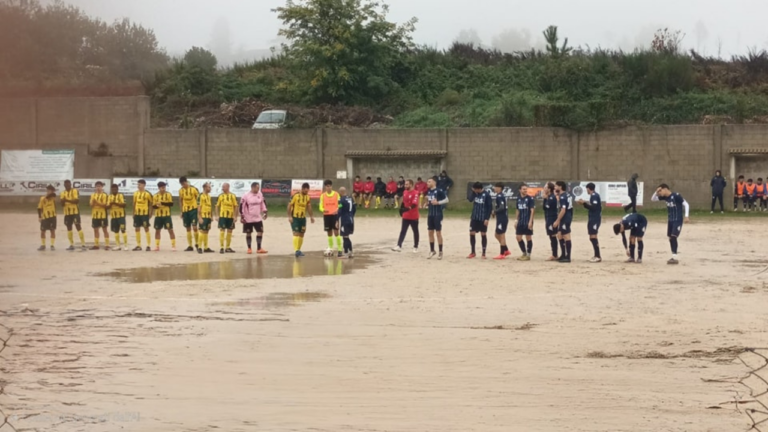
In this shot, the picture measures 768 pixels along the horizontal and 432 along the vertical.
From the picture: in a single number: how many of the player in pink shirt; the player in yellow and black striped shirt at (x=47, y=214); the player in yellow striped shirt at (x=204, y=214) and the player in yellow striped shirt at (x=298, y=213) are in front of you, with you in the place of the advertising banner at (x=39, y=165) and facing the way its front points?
4

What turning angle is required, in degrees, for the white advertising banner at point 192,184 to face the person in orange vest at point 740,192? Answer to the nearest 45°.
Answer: approximately 90° to its left

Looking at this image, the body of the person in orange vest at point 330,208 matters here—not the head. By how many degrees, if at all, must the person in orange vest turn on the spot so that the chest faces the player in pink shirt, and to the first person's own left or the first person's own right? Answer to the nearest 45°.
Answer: approximately 135° to the first person's own right

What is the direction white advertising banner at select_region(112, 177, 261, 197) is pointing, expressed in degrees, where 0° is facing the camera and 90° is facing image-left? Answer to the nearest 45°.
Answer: approximately 0°

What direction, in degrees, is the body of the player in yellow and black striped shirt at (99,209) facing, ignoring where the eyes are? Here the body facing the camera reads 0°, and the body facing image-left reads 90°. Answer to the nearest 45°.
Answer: approximately 0°

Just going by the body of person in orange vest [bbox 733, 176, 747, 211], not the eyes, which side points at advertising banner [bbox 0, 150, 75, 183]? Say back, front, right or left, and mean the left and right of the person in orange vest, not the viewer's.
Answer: right

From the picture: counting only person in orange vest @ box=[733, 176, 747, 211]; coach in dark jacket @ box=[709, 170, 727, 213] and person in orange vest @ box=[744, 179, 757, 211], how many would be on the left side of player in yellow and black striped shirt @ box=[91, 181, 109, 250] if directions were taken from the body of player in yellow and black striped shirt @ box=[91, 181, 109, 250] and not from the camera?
3
